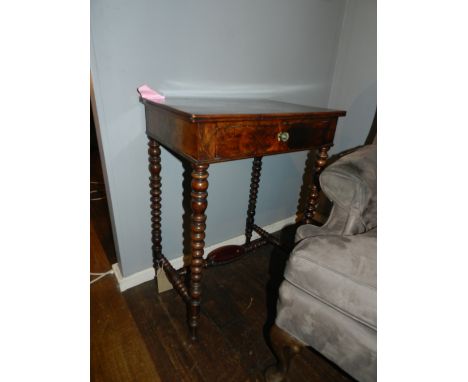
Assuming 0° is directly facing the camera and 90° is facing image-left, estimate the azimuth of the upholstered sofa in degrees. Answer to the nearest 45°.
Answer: approximately 45°

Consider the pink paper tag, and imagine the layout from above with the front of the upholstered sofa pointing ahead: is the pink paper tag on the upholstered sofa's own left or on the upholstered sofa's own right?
on the upholstered sofa's own right
